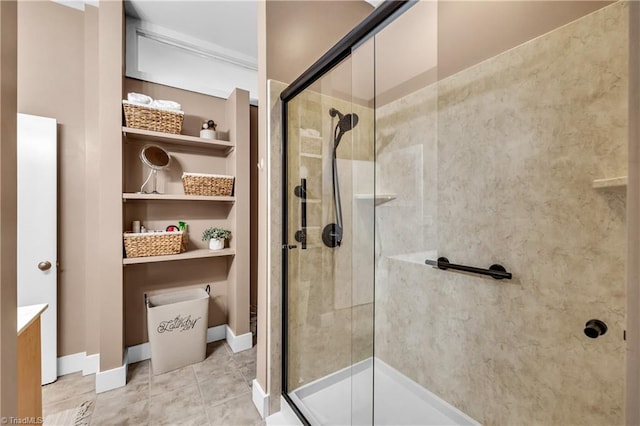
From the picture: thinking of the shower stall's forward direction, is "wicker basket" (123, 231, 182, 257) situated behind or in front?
in front

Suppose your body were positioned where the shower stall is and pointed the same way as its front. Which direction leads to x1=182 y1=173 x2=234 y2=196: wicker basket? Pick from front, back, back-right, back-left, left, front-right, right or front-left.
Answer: front-right

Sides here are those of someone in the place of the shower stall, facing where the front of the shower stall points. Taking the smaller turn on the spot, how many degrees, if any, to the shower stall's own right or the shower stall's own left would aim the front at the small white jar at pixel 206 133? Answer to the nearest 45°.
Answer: approximately 45° to the shower stall's own right

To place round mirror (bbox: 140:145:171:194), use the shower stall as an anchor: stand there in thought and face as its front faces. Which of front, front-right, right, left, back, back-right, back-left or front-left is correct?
front-right

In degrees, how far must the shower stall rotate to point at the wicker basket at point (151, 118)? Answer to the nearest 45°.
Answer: approximately 45° to its right

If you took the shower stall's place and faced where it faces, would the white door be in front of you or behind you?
in front

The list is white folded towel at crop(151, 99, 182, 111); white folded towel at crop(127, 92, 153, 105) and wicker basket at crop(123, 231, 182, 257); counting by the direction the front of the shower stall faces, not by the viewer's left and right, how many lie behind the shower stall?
0

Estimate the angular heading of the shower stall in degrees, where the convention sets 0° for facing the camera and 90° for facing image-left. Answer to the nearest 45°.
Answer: approximately 45°

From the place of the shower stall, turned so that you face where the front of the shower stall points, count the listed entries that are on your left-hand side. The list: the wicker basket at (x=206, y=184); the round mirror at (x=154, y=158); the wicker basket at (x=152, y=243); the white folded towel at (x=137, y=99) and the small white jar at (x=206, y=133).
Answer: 0
